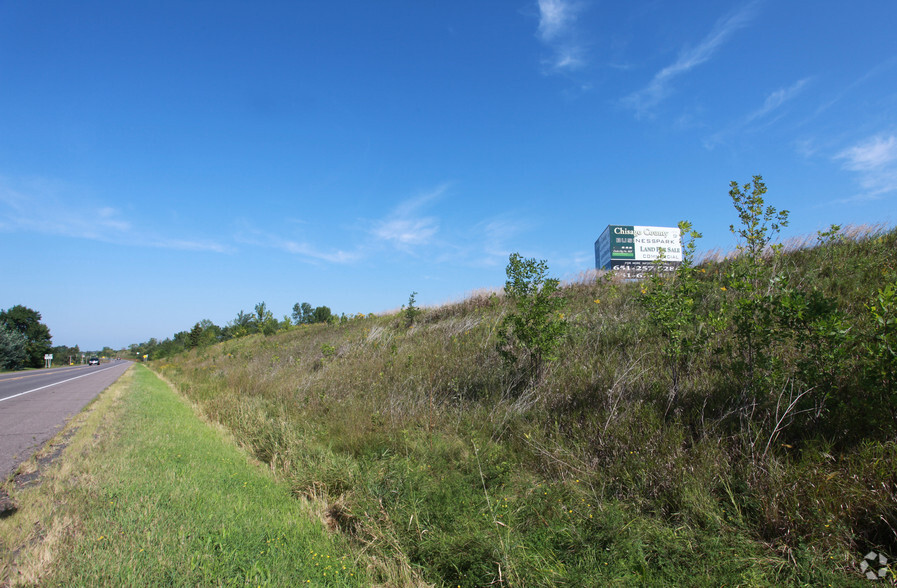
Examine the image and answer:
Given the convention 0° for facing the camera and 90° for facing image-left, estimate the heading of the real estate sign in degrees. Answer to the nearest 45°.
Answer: approximately 0°

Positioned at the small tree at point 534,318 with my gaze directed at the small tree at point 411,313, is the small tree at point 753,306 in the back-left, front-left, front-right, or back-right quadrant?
back-right

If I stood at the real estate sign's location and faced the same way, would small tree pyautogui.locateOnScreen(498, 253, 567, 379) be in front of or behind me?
in front

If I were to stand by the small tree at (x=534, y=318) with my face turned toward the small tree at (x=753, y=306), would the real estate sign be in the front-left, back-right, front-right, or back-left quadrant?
back-left

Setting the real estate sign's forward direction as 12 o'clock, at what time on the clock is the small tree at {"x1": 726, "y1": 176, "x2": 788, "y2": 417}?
The small tree is roughly at 12 o'clock from the real estate sign.

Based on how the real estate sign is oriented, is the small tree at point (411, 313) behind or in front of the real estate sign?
in front
